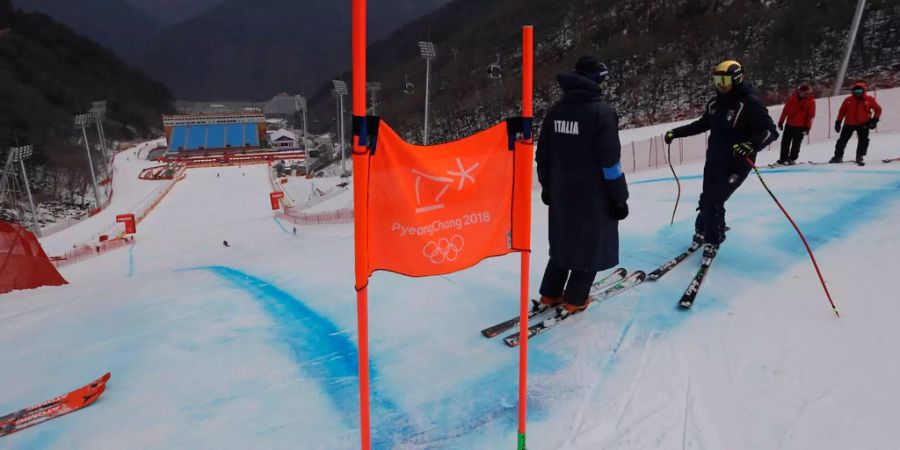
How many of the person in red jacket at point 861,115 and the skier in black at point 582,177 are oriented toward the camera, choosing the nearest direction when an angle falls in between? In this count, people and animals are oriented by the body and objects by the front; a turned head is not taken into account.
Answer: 1

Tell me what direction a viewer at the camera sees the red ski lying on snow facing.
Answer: facing away from the viewer and to the right of the viewer

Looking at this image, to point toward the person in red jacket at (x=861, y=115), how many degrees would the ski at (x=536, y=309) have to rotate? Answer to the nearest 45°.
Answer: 0° — it already faces them

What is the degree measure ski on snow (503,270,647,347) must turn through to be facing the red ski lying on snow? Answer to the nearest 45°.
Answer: approximately 180°

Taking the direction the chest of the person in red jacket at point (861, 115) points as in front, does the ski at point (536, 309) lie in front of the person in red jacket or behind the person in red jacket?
in front

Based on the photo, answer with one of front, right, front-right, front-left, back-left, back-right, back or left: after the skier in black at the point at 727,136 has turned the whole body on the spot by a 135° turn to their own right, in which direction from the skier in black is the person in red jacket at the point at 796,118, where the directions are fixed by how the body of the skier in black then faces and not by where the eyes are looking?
front

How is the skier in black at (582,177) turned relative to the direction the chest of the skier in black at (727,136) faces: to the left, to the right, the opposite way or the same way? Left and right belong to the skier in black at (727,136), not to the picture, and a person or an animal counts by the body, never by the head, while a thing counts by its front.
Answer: the opposite way

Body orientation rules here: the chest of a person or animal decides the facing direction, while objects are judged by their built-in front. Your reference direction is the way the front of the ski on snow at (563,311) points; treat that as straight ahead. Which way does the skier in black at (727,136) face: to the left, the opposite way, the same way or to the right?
the opposite way

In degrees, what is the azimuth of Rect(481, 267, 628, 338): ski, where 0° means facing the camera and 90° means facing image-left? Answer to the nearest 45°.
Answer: approximately 225°

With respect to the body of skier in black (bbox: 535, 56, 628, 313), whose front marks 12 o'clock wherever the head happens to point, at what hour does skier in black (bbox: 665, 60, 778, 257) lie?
skier in black (bbox: 665, 60, 778, 257) is roughly at 12 o'clock from skier in black (bbox: 535, 56, 628, 313).

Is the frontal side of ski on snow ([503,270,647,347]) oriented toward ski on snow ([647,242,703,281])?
yes

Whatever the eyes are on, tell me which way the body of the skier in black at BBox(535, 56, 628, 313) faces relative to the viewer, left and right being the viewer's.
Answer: facing away from the viewer and to the right of the viewer

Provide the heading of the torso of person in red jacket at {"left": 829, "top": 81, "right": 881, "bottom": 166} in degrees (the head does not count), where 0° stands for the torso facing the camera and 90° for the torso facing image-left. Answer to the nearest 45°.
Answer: approximately 0°

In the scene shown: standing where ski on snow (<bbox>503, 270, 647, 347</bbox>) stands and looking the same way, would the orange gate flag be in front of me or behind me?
behind

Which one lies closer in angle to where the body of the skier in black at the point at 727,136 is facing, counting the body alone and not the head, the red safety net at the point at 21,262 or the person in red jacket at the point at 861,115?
the red safety net

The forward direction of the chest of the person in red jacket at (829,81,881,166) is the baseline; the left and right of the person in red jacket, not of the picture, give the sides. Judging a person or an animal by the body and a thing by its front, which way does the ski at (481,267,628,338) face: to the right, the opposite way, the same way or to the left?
the opposite way

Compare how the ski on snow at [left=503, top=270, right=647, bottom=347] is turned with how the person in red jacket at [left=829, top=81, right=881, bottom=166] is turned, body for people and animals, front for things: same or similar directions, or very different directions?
very different directions

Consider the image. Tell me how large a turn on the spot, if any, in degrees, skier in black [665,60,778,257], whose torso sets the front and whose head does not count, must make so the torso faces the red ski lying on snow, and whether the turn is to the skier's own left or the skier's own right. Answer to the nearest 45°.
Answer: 0° — they already face it
